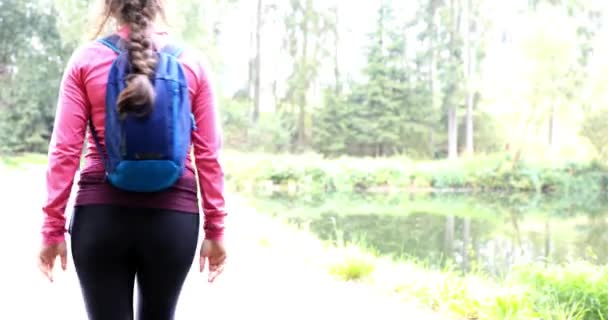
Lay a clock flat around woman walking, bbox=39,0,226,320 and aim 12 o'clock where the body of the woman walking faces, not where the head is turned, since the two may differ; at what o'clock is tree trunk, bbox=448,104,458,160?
The tree trunk is roughly at 1 o'clock from the woman walking.

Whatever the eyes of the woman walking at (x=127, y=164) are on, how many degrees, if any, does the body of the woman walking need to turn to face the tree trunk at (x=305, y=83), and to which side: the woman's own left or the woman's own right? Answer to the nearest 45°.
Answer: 0° — they already face it

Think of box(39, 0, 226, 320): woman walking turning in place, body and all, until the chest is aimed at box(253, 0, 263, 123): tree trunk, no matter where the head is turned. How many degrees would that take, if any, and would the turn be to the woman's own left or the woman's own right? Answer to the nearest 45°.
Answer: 0° — they already face it

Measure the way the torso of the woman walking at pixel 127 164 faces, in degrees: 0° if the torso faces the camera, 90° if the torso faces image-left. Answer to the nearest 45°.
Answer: approximately 180°

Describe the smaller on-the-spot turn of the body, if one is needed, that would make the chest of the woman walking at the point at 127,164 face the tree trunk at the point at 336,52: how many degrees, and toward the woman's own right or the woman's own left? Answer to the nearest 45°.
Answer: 0° — they already face it

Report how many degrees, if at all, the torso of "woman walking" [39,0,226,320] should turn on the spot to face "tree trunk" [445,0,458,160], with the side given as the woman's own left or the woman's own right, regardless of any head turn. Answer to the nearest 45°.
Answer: approximately 45° to the woman's own right
